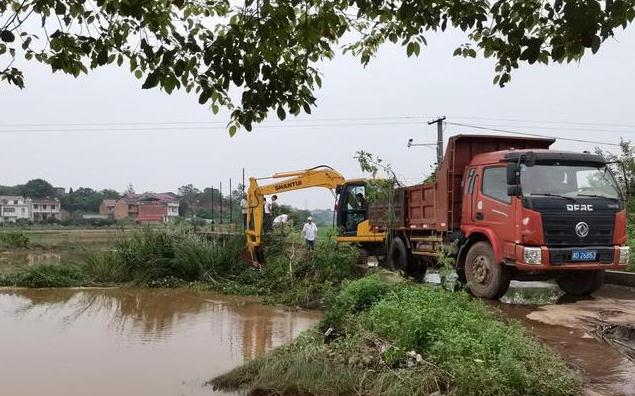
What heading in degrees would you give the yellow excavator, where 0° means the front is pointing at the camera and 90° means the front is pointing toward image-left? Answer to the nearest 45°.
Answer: approximately 90°

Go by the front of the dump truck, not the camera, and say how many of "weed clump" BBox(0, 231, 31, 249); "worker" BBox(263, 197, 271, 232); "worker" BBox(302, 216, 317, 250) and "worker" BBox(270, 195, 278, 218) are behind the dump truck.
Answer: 4

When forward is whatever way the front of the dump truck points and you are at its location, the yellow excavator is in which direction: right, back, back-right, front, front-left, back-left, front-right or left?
back

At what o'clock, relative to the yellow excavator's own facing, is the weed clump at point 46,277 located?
The weed clump is roughly at 12 o'clock from the yellow excavator.

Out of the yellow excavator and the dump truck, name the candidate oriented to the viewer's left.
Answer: the yellow excavator

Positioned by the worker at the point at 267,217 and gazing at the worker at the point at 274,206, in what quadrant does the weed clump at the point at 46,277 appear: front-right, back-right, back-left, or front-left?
back-left

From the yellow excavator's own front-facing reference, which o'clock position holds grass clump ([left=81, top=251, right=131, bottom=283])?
The grass clump is roughly at 12 o'clock from the yellow excavator.

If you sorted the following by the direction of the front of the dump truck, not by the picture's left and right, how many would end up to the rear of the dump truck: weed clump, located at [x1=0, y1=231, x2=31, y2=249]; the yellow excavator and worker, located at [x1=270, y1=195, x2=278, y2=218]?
3

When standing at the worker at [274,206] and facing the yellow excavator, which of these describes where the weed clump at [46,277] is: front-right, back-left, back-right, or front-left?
back-right

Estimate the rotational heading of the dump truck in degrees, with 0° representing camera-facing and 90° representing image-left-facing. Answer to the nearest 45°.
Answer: approximately 315°

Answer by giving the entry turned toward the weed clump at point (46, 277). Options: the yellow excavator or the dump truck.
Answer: the yellow excavator

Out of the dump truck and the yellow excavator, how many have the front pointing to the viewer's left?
1

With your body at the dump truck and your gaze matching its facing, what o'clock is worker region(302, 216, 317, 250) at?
The worker is roughly at 6 o'clock from the dump truck.

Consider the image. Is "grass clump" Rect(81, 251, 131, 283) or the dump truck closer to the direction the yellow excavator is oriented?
the grass clump
